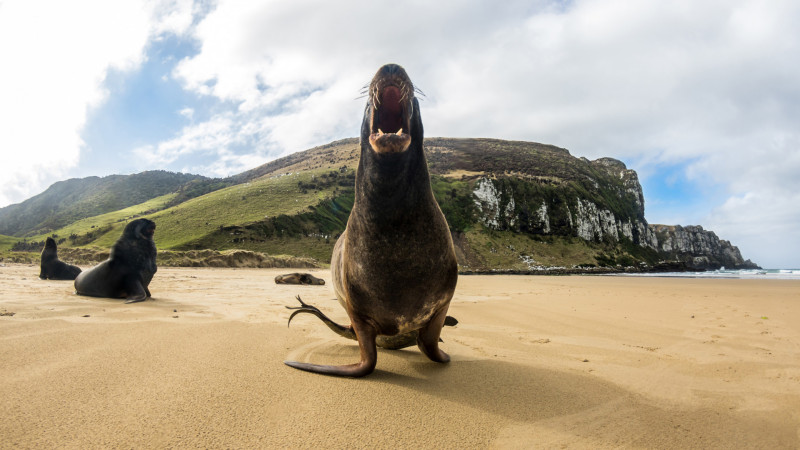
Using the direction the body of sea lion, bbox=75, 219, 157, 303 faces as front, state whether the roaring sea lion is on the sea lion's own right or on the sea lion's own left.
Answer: on the sea lion's own right

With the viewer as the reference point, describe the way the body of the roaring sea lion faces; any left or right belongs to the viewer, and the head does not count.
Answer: facing the viewer

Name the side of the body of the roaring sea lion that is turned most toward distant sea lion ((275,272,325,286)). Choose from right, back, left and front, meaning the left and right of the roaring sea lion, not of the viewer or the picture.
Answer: back

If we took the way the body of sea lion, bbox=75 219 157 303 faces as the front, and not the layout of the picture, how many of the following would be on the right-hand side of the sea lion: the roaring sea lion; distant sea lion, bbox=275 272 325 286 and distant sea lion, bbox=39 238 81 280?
1

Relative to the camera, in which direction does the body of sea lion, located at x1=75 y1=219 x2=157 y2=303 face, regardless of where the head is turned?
to the viewer's right

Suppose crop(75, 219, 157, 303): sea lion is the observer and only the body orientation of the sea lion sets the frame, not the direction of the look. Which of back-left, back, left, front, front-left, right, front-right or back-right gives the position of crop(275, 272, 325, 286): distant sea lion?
front-left

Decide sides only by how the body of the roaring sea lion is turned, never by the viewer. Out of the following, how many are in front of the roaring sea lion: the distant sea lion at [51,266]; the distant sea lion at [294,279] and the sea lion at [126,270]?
0

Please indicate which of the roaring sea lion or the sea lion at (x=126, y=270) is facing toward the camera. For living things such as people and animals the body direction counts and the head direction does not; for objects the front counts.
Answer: the roaring sea lion

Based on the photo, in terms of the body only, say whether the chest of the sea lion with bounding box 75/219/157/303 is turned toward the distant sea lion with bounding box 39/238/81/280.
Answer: no

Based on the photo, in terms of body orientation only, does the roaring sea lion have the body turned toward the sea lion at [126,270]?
no

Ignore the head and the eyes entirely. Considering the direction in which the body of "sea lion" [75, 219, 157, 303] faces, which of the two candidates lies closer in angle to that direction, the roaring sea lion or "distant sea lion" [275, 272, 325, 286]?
the distant sea lion
